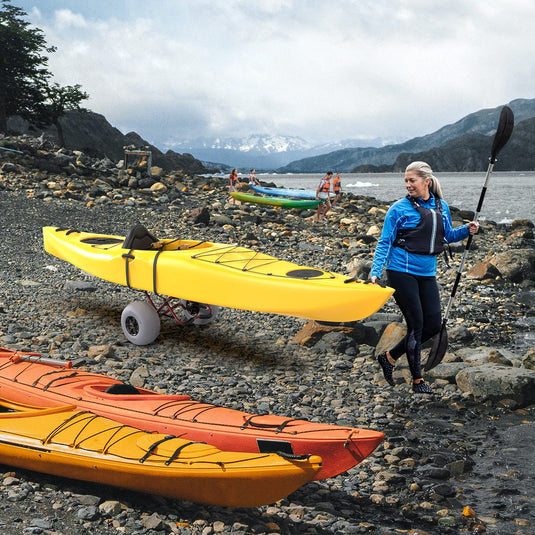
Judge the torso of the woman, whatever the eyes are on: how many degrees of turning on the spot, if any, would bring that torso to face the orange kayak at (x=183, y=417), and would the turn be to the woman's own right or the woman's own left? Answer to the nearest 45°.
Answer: approximately 90° to the woman's own right

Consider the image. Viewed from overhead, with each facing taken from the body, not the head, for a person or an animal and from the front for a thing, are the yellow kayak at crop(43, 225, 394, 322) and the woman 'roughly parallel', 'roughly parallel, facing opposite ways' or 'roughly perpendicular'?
roughly parallel

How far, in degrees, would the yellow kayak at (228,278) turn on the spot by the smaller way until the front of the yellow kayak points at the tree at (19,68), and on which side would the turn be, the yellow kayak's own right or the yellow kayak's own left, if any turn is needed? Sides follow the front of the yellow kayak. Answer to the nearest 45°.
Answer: approximately 135° to the yellow kayak's own left

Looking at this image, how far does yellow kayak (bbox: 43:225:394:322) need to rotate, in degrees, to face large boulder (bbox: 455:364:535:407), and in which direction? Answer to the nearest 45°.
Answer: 0° — it already faces it

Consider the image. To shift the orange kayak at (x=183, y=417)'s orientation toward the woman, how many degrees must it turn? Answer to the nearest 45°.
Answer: approximately 45° to its left

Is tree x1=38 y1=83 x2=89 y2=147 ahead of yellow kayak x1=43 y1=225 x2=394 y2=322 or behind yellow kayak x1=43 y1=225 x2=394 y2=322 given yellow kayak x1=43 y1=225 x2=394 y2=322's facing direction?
behind

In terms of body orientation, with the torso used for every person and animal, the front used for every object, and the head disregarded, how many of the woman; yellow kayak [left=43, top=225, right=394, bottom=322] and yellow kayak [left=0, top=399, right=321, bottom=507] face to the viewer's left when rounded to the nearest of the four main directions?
0

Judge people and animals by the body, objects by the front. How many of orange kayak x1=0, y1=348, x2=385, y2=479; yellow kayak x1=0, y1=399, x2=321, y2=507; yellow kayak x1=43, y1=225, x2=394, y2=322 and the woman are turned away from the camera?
0

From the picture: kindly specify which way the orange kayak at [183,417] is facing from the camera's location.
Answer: facing the viewer and to the right of the viewer

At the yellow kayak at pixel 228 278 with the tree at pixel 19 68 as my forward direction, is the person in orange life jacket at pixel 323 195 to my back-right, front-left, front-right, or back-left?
front-right

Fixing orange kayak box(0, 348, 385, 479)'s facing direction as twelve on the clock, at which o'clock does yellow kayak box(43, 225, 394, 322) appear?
The yellow kayak is roughly at 8 o'clock from the orange kayak.

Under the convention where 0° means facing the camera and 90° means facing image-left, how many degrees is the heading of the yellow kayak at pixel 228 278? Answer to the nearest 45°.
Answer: approximately 315°

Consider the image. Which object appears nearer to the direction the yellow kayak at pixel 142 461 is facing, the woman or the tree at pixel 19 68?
the woman

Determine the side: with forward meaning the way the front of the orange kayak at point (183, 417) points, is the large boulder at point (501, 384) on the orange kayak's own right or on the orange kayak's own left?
on the orange kayak's own left

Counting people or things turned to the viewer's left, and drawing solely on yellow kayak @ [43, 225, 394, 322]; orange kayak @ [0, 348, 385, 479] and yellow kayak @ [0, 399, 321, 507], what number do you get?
0
